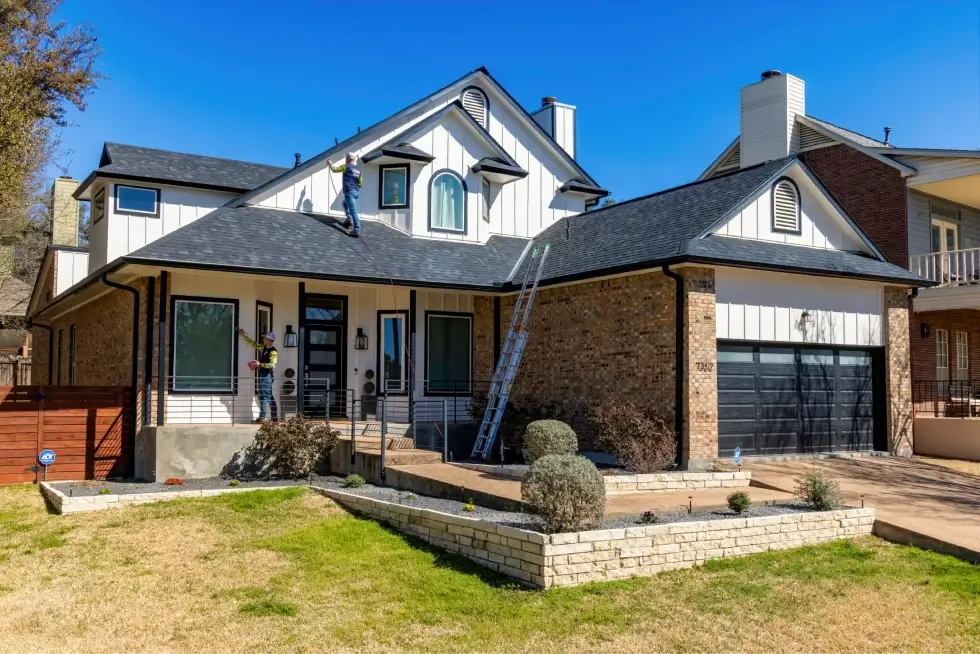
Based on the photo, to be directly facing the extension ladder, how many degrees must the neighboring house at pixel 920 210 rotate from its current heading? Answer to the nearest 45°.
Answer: approximately 90° to its right

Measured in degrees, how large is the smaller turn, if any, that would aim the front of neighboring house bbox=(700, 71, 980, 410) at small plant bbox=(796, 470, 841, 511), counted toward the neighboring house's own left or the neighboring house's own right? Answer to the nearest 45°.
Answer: approximately 45° to the neighboring house's own right

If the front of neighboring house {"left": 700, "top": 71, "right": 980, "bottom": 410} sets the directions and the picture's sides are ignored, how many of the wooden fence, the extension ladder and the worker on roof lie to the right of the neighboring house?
3

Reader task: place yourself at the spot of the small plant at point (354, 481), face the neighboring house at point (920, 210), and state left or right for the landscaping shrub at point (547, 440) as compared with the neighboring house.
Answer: right

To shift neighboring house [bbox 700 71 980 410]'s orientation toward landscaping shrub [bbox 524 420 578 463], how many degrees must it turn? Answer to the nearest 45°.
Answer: approximately 90° to its right

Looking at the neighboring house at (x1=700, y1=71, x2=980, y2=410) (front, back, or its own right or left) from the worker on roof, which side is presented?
right

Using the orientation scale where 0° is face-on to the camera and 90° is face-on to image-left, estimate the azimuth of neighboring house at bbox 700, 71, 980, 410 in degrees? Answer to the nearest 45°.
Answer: approximately 315°

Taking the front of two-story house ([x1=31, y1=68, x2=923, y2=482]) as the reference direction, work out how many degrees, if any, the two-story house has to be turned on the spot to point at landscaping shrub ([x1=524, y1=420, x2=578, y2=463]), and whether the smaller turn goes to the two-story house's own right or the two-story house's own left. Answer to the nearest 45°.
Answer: approximately 45° to the two-story house's own right

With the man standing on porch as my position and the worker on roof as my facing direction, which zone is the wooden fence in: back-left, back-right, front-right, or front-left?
back-left

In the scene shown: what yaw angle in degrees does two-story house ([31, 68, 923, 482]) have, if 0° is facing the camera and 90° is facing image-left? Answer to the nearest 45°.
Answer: approximately 315°

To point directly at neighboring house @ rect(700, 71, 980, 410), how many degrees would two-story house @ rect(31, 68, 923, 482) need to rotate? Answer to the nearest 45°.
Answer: approximately 90° to its left

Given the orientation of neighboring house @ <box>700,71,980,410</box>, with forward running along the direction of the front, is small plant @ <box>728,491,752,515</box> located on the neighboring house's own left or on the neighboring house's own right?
on the neighboring house's own right

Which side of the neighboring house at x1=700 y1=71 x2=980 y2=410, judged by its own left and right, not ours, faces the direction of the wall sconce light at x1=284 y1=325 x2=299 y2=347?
right
